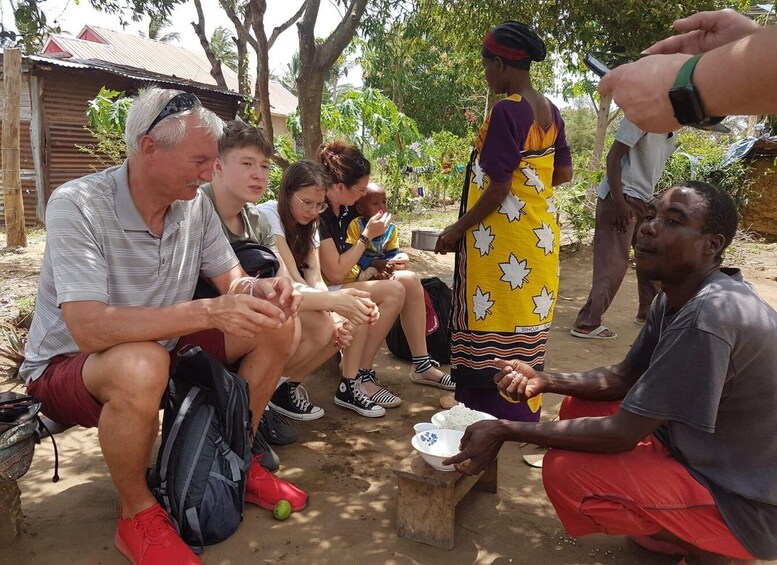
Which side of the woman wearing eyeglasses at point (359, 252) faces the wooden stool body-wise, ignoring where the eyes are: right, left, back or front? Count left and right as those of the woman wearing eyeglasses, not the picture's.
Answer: right

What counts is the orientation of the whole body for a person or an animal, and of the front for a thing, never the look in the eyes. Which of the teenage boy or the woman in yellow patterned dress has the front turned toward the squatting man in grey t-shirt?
the teenage boy

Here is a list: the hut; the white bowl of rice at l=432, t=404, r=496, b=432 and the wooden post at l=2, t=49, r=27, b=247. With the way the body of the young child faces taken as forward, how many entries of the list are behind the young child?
2

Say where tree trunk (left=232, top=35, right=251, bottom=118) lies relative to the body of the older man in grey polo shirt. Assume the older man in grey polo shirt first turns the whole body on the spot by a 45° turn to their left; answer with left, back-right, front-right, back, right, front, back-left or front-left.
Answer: left

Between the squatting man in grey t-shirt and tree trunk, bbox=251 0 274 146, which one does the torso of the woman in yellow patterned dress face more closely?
the tree trunk

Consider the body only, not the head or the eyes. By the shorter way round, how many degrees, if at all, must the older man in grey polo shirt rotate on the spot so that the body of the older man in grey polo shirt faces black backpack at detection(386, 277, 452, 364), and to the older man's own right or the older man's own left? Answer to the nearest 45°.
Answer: approximately 90° to the older man's own left

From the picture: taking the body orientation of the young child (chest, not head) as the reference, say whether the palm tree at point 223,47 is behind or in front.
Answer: behind

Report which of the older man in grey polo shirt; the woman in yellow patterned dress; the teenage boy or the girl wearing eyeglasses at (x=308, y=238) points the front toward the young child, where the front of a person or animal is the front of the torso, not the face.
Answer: the woman in yellow patterned dress

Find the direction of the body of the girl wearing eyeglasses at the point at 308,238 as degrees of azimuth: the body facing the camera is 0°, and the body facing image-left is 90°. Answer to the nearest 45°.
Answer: approximately 315°

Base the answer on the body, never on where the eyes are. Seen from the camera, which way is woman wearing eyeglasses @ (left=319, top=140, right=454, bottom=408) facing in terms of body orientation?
to the viewer's right
